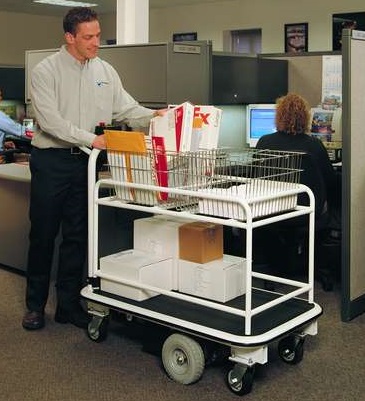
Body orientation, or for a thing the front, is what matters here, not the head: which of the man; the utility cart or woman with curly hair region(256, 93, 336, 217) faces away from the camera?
the woman with curly hair

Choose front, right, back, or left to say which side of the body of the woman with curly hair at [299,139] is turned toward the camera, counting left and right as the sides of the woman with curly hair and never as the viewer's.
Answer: back

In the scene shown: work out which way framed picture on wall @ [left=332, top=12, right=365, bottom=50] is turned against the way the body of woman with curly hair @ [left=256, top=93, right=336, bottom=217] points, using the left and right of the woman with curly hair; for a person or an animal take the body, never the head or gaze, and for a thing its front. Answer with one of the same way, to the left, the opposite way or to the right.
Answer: the opposite way

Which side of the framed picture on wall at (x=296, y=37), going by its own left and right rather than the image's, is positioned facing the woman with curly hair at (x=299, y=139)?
front

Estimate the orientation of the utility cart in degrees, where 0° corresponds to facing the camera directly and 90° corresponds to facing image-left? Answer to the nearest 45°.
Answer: approximately 315°

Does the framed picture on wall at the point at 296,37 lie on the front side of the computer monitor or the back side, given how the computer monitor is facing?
on the back side

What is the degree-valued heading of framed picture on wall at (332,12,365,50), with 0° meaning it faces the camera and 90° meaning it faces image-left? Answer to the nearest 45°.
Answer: approximately 0°

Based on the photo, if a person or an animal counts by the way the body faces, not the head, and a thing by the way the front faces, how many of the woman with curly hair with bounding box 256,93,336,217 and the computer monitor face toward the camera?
1

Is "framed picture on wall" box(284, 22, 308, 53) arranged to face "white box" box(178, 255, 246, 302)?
yes

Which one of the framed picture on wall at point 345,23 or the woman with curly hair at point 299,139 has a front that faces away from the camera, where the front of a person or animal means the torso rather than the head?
the woman with curly hair

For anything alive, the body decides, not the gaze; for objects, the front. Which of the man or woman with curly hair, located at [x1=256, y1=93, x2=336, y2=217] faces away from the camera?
the woman with curly hair

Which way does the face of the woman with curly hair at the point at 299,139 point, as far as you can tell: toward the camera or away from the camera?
away from the camera
